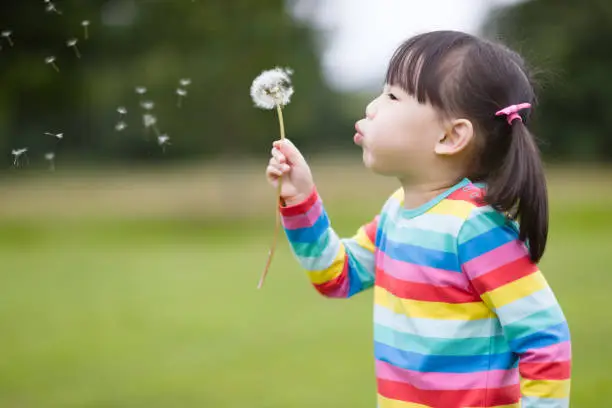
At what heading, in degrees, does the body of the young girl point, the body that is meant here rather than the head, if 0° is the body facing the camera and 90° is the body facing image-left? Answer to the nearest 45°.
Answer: approximately 45°

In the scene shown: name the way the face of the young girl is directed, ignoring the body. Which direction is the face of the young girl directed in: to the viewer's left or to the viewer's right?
to the viewer's left

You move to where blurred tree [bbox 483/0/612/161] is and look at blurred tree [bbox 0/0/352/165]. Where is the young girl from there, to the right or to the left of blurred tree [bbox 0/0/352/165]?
left

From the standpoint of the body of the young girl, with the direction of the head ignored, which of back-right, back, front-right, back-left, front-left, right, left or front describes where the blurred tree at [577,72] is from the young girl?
back-right

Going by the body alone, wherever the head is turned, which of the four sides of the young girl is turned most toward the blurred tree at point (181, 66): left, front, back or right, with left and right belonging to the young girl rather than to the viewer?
right
